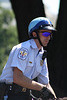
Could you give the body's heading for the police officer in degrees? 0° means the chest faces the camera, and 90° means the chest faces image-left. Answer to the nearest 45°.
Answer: approximately 315°
